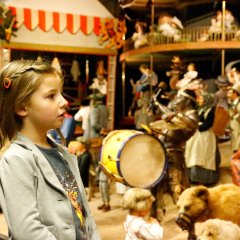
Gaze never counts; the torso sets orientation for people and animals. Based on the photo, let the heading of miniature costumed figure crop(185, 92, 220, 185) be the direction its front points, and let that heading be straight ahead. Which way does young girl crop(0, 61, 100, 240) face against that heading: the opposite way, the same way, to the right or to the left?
to the left

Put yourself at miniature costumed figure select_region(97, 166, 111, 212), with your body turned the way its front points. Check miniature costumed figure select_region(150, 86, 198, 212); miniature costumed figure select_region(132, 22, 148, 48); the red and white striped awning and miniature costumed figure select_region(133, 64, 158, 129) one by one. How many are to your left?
1

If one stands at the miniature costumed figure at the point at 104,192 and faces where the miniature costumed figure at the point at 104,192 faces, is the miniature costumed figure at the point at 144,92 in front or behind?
behind

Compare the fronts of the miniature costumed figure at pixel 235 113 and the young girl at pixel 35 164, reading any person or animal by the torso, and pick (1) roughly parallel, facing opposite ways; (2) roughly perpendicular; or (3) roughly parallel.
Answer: roughly perpendicular

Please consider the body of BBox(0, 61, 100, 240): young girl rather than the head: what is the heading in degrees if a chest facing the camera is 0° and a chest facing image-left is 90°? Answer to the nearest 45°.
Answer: approximately 315°

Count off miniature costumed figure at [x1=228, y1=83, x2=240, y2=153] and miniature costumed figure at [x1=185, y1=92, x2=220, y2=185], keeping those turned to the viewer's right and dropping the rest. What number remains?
0

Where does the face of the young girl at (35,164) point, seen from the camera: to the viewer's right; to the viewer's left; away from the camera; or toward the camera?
to the viewer's right

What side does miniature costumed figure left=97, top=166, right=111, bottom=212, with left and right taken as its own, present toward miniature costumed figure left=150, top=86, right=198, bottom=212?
left

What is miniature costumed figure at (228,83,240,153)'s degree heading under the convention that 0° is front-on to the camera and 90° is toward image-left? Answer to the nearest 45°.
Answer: approximately 45°
